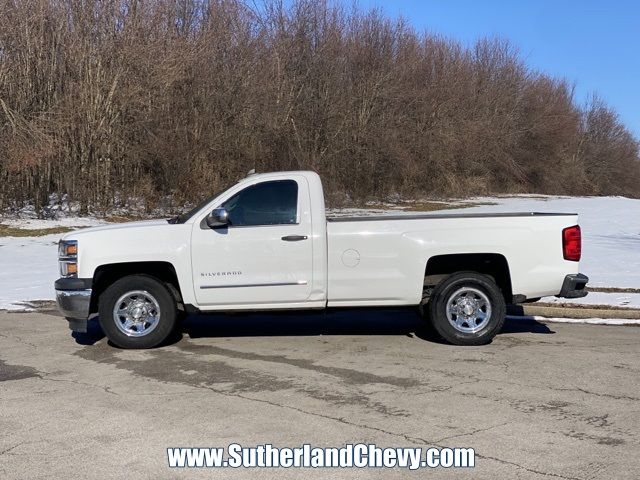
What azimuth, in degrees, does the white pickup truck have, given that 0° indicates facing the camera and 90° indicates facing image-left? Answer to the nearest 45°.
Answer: approximately 90°

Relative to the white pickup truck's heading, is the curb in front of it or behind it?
behind
